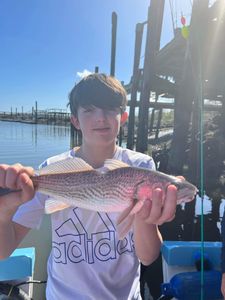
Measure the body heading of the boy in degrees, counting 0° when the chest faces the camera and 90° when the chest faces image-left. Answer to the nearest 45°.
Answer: approximately 0°
